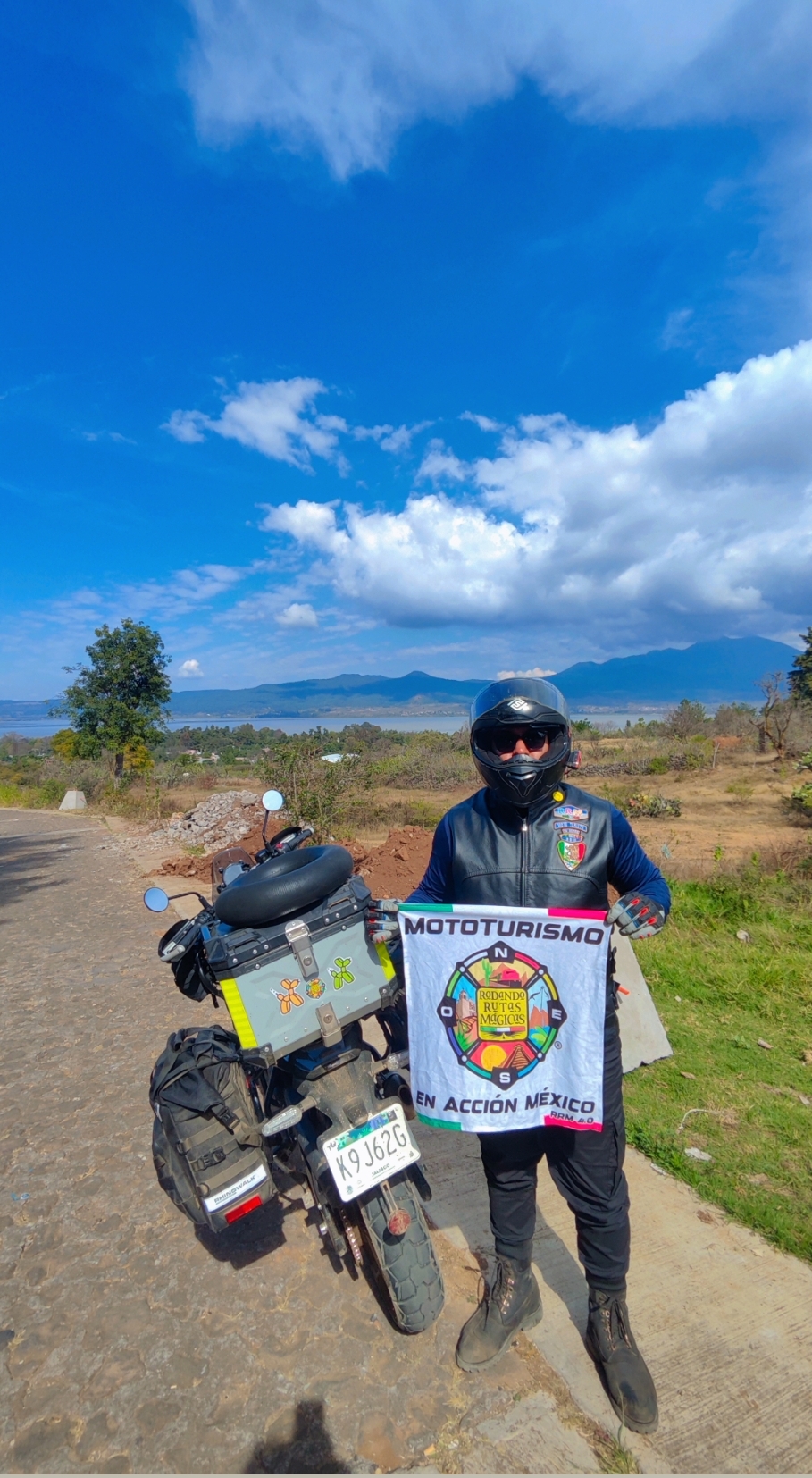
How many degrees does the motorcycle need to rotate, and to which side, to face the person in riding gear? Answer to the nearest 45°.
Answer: approximately 90° to its right

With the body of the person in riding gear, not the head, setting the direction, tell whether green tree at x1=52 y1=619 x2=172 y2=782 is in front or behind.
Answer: behind

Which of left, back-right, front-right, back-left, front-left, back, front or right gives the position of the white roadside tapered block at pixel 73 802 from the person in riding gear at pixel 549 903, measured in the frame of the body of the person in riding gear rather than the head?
back-right

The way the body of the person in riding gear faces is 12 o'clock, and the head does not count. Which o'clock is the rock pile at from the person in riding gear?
The rock pile is roughly at 5 o'clock from the person in riding gear.

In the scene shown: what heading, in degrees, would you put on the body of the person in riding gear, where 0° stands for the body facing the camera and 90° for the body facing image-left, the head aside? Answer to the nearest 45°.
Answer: approximately 0°

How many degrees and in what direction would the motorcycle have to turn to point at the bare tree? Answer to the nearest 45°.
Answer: approximately 45° to its right

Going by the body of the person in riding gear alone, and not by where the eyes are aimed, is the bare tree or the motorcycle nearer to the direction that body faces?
the motorcycle

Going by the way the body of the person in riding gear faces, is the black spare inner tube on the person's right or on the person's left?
on the person's right

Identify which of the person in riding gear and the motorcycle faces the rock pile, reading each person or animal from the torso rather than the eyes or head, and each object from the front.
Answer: the motorcycle

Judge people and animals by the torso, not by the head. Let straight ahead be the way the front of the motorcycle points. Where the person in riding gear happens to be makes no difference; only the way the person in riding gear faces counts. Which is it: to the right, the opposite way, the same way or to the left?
the opposite way

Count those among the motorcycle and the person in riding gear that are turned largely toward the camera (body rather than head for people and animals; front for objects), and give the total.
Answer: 1

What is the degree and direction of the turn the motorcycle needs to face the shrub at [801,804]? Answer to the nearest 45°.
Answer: approximately 45° to its right

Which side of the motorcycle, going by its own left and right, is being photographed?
back

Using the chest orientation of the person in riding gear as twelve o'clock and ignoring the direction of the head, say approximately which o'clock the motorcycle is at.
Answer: The motorcycle is roughly at 3 o'clock from the person in riding gear.

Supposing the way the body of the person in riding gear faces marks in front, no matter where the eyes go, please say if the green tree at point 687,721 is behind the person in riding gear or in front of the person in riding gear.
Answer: behind

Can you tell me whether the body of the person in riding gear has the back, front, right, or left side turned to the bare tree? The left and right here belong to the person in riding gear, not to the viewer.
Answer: back

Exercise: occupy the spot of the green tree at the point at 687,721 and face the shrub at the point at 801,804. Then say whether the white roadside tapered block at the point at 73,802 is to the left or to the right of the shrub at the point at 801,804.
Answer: right
